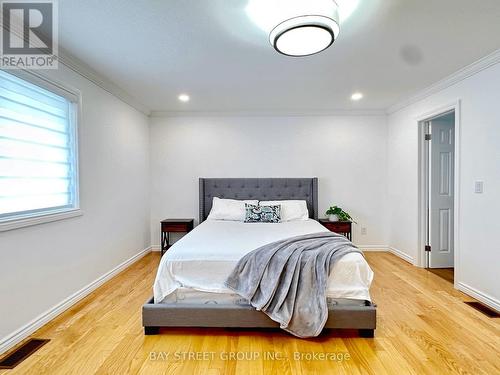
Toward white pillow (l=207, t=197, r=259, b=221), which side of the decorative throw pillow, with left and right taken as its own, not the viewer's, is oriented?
right

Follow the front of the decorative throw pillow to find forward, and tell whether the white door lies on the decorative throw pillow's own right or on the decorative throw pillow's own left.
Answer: on the decorative throw pillow's own left

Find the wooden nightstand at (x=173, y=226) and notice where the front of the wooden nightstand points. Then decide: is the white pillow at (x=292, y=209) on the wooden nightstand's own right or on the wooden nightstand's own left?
on the wooden nightstand's own left

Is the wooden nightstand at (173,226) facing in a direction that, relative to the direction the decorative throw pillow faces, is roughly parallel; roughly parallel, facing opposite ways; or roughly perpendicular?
roughly parallel

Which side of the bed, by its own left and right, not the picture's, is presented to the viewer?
front

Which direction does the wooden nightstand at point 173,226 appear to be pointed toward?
toward the camera

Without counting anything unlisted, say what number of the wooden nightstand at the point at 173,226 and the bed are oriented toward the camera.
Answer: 2

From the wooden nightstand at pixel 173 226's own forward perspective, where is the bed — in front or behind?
in front

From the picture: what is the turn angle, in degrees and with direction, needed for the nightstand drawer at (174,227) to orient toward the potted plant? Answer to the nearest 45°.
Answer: approximately 90° to its left

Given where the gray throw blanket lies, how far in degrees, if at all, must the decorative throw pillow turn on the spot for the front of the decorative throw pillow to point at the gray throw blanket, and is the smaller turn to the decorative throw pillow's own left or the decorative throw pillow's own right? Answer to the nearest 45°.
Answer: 0° — it already faces it

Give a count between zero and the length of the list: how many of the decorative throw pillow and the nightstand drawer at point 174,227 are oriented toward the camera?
2

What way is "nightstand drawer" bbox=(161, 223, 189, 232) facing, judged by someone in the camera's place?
facing the viewer

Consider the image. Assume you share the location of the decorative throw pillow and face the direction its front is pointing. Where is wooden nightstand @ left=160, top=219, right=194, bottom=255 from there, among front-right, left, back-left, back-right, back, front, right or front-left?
right

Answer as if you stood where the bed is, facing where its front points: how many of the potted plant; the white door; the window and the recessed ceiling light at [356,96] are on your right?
1

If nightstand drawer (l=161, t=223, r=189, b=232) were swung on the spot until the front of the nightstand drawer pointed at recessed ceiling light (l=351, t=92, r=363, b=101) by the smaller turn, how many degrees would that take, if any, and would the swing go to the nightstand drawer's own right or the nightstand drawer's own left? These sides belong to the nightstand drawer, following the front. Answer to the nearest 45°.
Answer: approximately 45° to the nightstand drawer's own left
